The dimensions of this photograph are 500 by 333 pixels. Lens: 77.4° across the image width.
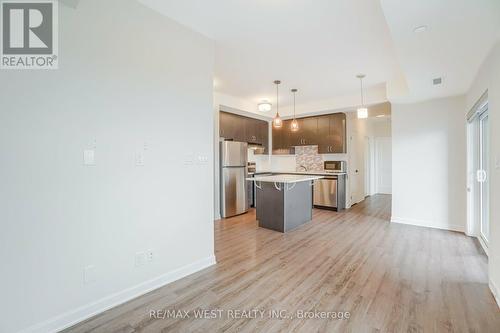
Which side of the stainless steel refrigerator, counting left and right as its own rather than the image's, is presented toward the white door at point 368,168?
left

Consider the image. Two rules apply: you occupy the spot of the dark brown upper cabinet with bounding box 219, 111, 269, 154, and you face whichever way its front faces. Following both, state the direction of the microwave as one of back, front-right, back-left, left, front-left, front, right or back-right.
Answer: front-left

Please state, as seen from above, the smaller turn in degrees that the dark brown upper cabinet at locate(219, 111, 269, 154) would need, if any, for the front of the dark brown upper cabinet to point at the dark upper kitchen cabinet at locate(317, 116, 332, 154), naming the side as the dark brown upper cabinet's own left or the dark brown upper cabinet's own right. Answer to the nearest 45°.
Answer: approximately 45° to the dark brown upper cabinet's own left

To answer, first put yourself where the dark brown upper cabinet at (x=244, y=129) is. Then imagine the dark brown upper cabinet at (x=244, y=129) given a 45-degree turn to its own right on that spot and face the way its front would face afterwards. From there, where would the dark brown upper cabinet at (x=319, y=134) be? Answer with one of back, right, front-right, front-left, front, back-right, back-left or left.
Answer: left

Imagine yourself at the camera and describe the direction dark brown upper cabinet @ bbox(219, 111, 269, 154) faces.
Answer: facing the viewer and to the right of the viewer

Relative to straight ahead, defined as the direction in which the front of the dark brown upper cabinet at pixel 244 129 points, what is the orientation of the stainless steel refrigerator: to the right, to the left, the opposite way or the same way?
the same way

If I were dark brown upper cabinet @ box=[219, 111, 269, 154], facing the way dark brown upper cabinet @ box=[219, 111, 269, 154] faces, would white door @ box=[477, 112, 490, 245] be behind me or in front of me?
in front

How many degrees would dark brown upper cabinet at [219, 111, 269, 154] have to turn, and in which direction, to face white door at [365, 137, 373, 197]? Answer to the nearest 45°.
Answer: approximately 90° to its left

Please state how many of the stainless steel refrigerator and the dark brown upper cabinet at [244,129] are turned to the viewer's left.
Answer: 0

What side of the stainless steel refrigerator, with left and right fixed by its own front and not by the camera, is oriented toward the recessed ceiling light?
front

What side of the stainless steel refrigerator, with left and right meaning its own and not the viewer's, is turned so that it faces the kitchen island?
front

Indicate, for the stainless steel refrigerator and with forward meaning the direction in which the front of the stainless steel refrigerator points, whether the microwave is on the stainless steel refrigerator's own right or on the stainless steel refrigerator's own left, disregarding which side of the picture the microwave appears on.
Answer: on the stainless steel refrigerator's own left

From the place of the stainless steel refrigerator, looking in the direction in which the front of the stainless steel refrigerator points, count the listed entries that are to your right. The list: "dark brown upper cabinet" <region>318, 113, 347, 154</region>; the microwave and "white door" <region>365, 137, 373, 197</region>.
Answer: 0
